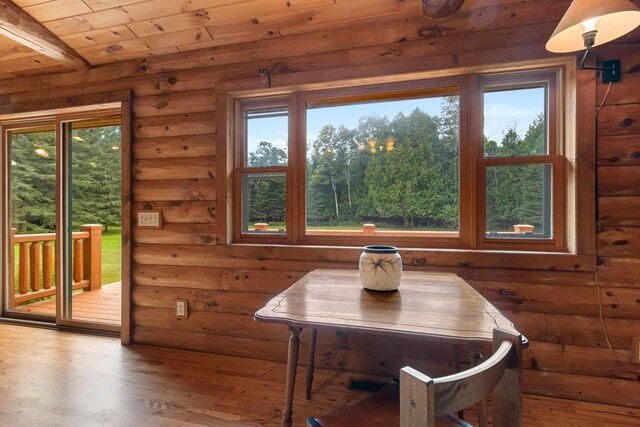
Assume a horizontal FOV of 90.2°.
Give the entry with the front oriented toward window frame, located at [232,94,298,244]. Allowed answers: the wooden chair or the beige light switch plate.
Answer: the wooden chair

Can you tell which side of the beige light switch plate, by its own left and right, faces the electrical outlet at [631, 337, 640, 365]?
left

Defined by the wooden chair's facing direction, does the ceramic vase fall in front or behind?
in front

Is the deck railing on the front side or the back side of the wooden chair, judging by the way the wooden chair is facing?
on the front side

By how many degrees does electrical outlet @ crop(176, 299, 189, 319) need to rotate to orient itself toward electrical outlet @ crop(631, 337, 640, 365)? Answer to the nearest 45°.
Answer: approximately 90° to its left

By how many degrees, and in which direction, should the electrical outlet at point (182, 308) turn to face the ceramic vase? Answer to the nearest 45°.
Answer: approximately 90° to its left

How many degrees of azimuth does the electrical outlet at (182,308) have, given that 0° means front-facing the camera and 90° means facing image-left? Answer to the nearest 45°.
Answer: approximately 45°

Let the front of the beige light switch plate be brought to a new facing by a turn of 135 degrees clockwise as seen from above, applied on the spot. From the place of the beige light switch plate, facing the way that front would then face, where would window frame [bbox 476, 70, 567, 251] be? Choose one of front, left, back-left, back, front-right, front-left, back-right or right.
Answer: back-right

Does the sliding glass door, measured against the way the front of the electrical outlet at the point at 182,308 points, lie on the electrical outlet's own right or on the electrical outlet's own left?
on the electrical outlet's own right

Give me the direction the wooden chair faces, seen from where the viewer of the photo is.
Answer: facing away from the viewer and to the left of the viewer

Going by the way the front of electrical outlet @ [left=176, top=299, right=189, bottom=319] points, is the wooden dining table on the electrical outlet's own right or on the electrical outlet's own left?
on the electrical outlet's own left
